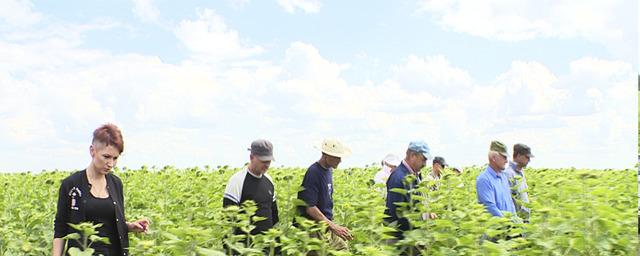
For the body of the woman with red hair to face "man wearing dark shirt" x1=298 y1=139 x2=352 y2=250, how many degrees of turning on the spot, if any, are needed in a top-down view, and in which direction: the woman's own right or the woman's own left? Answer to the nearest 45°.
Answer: approximately 90° to the woman's own left

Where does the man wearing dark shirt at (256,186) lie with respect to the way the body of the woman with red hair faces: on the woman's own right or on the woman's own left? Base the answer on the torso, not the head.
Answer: on the woman's own left

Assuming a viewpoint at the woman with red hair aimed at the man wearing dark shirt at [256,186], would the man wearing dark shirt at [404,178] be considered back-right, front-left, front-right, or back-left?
front-right

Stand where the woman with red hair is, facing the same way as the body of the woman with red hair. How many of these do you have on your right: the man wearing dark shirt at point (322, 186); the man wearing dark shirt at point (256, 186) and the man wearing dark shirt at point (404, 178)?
0

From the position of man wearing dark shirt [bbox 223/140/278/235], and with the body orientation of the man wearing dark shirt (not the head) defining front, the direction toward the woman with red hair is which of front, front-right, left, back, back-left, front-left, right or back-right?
right

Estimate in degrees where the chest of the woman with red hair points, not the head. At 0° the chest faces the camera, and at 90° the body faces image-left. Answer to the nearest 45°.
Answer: approximately 315°
